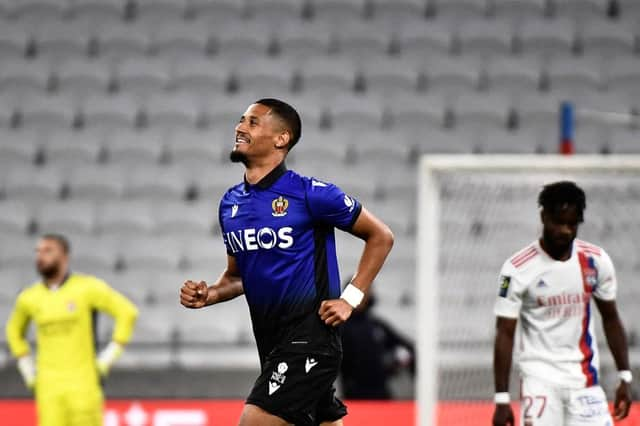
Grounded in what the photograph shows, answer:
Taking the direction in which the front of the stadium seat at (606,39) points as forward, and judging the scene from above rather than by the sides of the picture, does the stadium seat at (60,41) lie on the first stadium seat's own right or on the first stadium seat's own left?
on the first stadium seat's own right

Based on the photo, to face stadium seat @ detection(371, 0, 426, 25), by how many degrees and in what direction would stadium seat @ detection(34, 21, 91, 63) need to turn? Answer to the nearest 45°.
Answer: approximately 90° to its left

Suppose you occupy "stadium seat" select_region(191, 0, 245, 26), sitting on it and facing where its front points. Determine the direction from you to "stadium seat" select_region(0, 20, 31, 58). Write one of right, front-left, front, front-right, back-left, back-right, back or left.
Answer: right

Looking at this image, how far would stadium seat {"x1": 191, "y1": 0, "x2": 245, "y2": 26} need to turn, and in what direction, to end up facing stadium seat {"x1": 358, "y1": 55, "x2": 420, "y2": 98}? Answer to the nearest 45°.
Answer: approximately 90° to its left

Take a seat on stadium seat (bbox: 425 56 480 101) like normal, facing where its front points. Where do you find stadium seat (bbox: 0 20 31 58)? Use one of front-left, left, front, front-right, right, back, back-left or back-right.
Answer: right

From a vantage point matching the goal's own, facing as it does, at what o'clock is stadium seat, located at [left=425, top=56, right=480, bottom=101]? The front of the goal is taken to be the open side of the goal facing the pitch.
The stadium seat is roughly at 6 o'clock from the goal.

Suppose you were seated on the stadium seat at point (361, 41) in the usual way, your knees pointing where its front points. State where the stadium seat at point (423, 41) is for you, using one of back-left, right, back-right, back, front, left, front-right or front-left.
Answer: left

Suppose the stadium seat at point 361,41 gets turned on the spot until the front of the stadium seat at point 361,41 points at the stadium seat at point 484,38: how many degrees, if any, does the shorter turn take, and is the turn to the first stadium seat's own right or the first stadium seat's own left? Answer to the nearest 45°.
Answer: approximately 90° to the first stadium seat's own left

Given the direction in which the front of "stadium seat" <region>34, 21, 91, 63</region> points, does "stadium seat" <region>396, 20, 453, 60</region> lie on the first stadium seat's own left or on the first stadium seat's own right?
on the first stadium seat's own left

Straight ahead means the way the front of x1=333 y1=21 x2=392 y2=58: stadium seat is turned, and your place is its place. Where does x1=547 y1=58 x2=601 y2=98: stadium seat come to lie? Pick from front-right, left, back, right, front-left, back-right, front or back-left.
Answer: left

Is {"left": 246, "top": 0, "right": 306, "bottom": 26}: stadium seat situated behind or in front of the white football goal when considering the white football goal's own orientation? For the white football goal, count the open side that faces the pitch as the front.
behind

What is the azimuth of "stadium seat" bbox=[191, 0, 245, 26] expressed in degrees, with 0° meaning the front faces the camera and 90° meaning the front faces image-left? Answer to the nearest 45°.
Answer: approximately 0°
